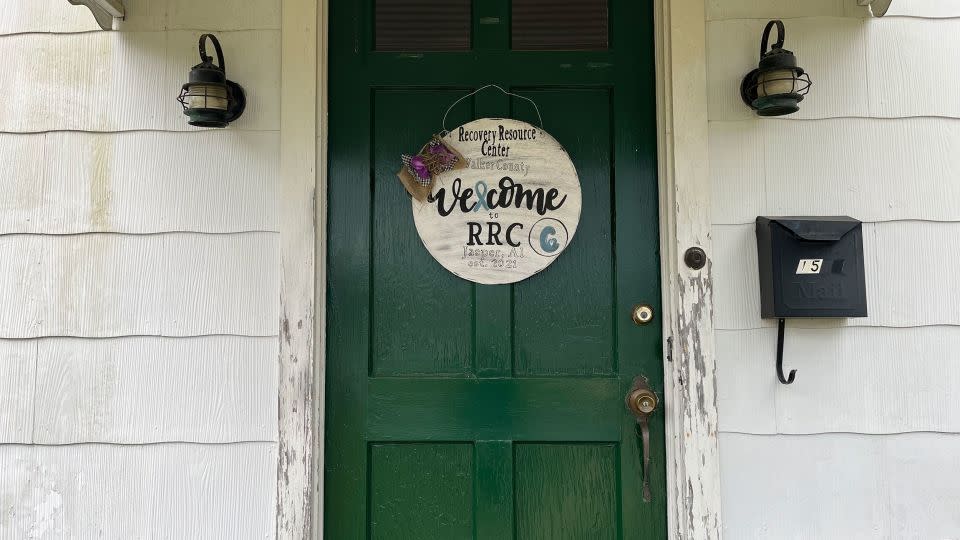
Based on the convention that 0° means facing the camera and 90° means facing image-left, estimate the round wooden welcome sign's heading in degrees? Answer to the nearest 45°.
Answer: approximately 0°

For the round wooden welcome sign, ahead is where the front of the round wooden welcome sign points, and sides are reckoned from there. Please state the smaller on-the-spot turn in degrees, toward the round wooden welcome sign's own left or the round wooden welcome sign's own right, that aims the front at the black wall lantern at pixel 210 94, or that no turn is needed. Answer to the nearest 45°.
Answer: approximately 90° to the round wooden welcome sign's own right

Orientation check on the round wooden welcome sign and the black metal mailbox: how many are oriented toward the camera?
2

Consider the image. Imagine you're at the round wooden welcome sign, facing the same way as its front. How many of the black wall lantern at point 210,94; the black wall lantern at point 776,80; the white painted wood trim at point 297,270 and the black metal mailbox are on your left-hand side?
2

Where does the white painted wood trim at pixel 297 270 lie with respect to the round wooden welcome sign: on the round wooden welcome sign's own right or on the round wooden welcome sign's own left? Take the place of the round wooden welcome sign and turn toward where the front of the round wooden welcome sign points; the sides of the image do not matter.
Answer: on the round wooden welcome sign's own right

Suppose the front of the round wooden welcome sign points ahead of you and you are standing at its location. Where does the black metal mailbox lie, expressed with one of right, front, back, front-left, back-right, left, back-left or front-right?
left

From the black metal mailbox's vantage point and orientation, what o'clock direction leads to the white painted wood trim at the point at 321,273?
The white painted wood trim is roughly at 2 o'clock from the black metal mailbox.

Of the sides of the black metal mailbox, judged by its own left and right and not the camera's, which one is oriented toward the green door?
right

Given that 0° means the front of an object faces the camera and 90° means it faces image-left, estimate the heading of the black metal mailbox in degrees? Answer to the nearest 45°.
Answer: approximately 0°

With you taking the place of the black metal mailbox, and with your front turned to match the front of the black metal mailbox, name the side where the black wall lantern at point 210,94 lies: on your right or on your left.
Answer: on your right
